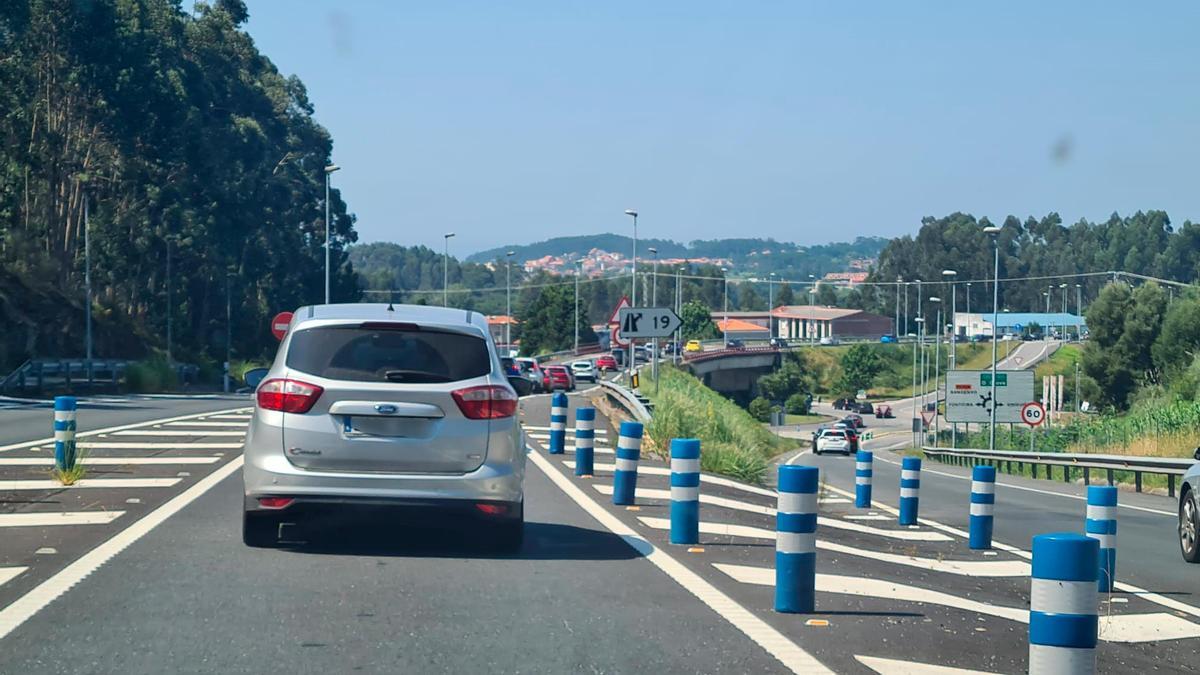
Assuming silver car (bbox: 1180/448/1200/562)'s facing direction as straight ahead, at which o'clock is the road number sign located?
The road number sign is roughly at 12 o'clock from the silver car.

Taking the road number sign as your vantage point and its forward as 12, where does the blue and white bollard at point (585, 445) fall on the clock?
The blue and white bollard is roughly at 12 o'clock from the road number sign.

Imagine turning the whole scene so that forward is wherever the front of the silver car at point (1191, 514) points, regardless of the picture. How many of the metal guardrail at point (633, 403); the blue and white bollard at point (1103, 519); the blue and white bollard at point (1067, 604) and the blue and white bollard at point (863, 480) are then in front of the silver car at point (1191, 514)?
2

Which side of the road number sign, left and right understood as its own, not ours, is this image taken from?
front

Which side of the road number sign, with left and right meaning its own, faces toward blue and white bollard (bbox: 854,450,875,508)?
front

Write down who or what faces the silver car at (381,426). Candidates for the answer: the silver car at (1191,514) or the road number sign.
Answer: the road number sign

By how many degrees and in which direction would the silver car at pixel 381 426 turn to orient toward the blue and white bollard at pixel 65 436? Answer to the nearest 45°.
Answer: approximately 45° to its left

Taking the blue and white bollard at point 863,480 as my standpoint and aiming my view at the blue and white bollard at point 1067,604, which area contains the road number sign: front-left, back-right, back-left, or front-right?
back-right

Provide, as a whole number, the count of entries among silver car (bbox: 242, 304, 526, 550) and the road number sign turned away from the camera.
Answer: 1

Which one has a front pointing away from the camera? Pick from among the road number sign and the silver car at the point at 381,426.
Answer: the silver car

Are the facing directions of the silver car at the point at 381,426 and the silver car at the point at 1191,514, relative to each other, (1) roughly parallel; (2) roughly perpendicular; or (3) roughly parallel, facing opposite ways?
roughly parallel

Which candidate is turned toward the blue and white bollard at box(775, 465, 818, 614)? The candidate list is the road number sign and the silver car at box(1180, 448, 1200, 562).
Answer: the road number sign

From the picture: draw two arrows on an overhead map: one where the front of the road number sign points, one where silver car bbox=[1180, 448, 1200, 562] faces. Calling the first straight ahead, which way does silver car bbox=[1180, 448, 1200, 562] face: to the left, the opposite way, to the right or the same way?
the opposite way

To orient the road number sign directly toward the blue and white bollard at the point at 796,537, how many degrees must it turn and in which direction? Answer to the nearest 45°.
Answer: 0° — it already faces it

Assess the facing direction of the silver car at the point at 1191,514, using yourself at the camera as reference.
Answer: facing away from the viewer and to the left of the viewer

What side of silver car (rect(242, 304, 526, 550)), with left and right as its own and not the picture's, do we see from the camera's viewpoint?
back
